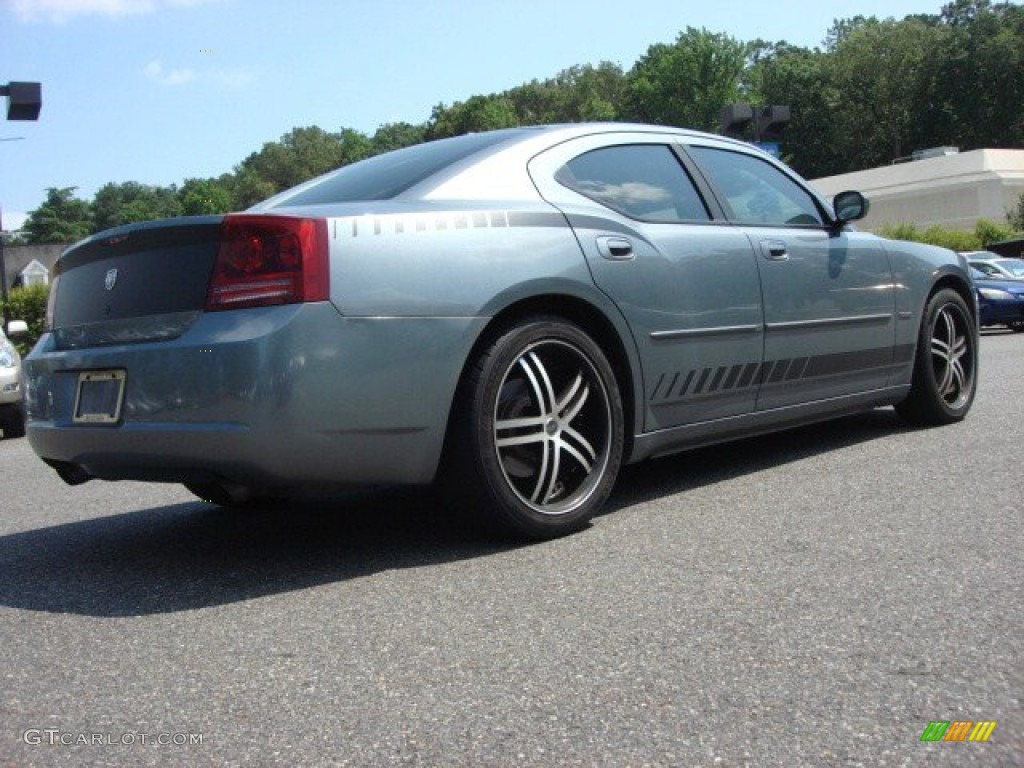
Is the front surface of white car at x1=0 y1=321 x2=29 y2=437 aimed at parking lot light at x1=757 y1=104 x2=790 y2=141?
no

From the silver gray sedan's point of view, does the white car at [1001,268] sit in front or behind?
in front

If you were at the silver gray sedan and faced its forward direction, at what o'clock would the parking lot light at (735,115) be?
The parking lot light is roughly at 11 o'clock from the silver gray sedan.

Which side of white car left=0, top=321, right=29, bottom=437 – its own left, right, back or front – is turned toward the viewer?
front

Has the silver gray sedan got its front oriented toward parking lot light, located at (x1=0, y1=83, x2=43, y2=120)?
no

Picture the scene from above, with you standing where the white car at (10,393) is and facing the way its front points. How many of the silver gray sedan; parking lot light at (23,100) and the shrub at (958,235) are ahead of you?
1

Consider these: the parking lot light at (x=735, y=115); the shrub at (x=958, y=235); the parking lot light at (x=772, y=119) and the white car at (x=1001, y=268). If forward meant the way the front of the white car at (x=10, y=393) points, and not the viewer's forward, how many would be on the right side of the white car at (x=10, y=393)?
0

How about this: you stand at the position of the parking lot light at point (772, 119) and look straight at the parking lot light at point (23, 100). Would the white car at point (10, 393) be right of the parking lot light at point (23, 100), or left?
left

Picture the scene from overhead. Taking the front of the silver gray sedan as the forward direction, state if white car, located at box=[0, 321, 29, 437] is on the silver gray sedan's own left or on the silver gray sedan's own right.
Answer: on the silver gray sedan's own left

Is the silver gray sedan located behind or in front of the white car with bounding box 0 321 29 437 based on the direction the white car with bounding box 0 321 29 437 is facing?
in front

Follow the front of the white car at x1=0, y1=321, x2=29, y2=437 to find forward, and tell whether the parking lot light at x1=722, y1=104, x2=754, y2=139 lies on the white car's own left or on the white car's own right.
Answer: on the white car's own left

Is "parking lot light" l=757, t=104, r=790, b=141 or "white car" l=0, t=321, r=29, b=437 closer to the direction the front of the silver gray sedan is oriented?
the parking lot light

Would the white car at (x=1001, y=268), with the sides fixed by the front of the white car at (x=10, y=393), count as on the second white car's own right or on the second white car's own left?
on the second white car's own left

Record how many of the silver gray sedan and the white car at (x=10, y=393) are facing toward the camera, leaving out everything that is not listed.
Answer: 1

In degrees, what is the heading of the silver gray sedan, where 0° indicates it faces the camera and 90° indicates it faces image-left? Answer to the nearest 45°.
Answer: approximately 225°

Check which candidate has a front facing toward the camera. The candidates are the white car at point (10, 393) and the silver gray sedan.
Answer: the white car

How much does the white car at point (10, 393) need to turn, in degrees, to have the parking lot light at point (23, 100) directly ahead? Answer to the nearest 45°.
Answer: approximately 180°
